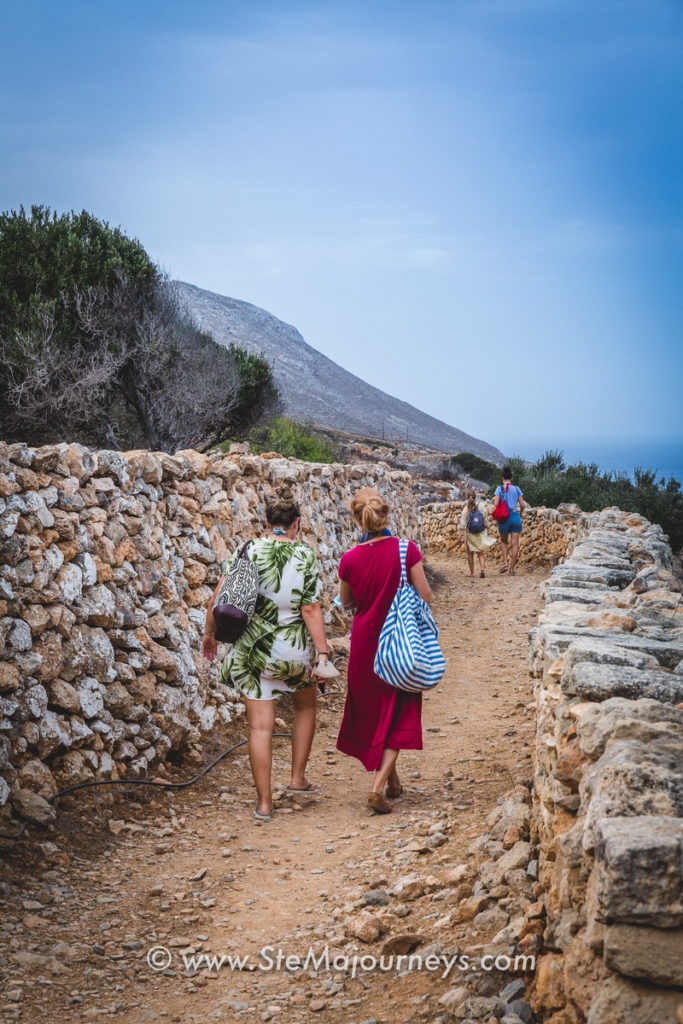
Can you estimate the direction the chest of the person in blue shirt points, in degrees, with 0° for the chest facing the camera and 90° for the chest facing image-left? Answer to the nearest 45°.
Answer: approximately 180°

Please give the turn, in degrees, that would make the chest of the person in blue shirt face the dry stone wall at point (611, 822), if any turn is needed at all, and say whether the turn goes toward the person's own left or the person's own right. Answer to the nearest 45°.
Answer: approximately 180°

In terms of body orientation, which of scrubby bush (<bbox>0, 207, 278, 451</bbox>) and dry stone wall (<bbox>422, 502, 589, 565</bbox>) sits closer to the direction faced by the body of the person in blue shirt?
the dry stone wall

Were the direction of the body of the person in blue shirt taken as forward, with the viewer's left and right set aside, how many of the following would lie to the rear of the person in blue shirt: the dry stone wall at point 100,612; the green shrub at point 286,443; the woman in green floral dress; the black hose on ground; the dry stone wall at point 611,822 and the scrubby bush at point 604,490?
4

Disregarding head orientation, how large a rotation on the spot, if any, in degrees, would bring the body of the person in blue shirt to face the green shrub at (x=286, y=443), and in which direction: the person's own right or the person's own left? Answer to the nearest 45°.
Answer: approximately 45° to the person's own left

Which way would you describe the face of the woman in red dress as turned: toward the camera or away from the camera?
away from the camera

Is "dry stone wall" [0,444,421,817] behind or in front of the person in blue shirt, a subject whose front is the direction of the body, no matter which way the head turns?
behind

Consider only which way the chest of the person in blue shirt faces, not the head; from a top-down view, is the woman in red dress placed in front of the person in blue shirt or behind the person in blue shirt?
behind
